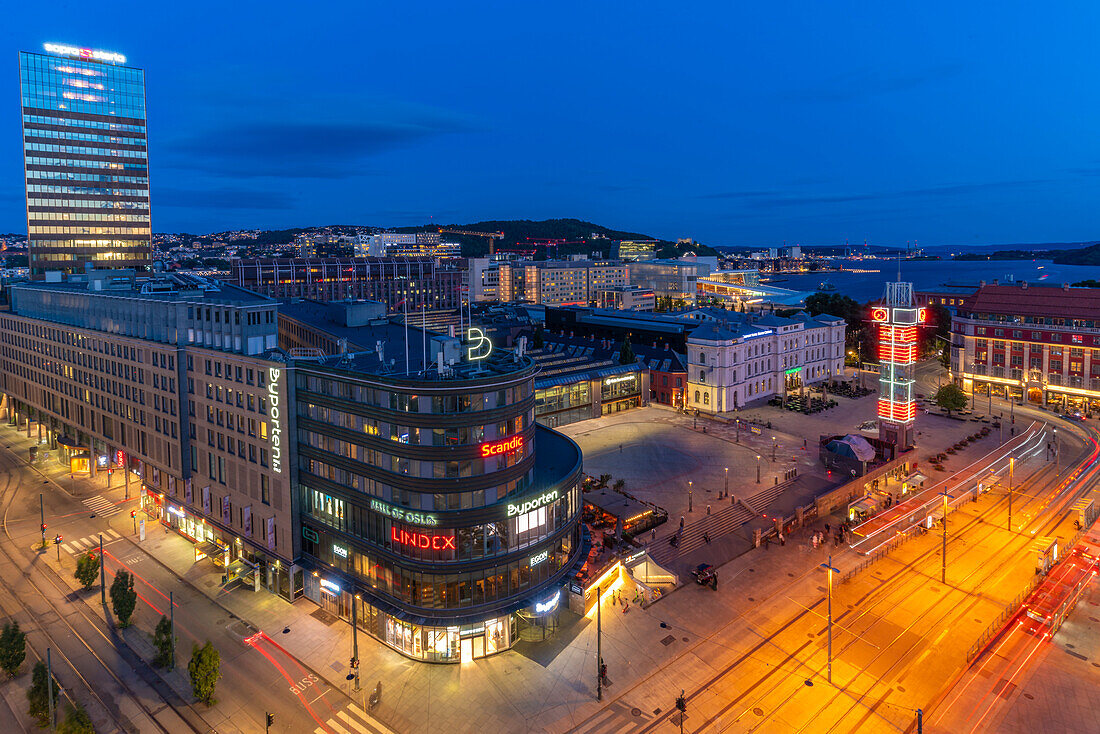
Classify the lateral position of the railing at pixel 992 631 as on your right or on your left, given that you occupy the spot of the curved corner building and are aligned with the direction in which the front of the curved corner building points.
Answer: on your left

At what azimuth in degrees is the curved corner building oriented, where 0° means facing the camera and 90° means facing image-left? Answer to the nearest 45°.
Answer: approximately 0°

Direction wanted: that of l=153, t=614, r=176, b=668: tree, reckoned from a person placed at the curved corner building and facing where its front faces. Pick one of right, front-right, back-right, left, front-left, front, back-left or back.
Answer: right

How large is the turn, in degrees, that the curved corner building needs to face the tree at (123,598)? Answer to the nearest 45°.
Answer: approximately 90° to its right

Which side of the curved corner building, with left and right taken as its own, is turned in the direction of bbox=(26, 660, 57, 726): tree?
right

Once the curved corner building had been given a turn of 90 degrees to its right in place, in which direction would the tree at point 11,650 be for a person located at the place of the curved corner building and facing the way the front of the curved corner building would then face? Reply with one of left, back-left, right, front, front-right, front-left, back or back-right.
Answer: front

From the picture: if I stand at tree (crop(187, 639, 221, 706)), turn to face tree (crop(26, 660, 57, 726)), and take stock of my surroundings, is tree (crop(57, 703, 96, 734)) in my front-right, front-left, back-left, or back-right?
front-left
